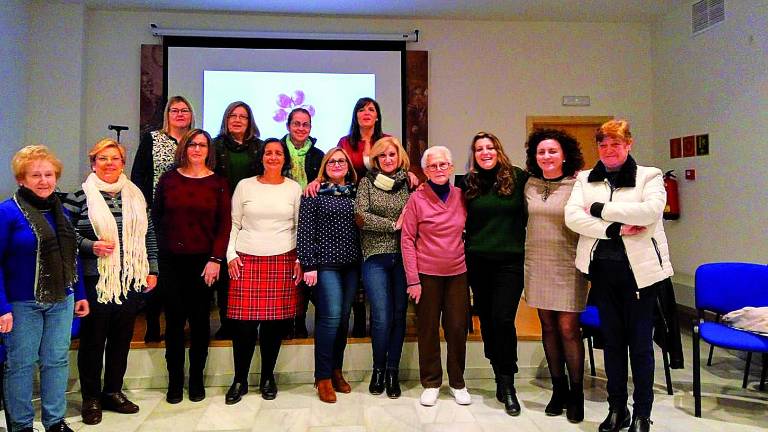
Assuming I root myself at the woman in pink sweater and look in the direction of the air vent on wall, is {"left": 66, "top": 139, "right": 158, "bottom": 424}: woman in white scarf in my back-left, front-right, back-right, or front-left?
back-left

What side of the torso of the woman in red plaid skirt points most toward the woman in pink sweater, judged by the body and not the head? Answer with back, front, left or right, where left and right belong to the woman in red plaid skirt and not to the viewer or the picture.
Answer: left

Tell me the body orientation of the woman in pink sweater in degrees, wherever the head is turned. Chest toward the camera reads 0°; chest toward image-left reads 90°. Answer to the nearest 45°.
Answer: approximately 0°

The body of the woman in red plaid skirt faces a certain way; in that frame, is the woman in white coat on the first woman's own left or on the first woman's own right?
on the first woman's own left

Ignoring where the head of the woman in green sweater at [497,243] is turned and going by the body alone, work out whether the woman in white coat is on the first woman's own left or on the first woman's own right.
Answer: on the first woman's own left
